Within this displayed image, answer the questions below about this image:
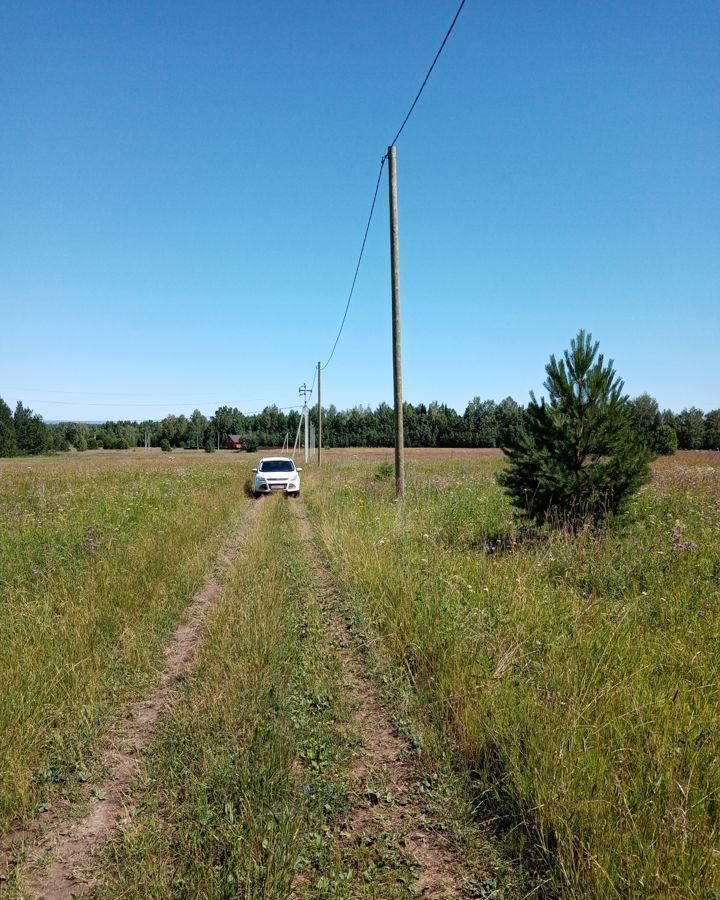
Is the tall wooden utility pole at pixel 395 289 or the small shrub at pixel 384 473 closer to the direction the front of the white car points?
the tall wooden utility pole

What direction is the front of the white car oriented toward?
toward the camera

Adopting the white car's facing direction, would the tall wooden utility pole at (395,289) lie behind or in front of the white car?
in front

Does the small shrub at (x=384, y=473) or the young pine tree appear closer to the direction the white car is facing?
the young pine tree

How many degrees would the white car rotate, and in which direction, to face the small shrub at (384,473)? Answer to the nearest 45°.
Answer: approximately 135° to its left

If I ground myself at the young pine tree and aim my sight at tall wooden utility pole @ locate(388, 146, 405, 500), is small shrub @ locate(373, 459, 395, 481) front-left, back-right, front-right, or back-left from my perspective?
front-right

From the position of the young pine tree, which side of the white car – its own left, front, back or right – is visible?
front

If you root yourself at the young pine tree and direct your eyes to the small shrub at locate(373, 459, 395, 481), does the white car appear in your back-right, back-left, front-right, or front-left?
front-left

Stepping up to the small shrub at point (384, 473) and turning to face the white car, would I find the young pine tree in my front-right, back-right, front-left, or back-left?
front-left

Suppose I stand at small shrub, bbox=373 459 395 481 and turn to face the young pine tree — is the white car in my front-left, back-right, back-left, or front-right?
front-right
